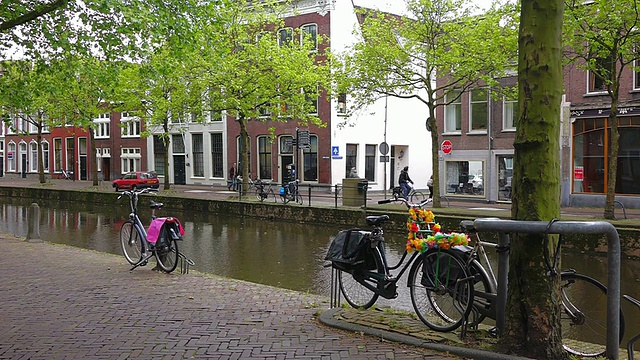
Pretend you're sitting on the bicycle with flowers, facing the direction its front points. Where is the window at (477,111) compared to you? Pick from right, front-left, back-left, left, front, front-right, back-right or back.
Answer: back-left

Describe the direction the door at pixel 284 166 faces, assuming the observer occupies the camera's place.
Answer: facing the viewer

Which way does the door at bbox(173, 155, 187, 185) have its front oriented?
toward the camera

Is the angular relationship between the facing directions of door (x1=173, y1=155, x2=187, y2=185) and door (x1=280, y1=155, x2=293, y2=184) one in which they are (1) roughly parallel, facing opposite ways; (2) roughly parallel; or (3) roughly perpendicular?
roughly parallel

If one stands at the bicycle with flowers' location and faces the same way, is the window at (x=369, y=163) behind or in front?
behind

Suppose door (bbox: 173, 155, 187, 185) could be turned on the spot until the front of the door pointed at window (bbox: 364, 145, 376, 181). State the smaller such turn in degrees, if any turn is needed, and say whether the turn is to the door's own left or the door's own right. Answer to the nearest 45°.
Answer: approximately 45° to the door's own left

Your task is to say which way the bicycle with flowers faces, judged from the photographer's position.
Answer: facing the viewer and to the right of the viewer

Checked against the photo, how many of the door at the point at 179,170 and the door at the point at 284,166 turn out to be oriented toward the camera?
2

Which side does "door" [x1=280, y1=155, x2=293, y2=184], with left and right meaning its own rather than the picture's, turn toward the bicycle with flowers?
front

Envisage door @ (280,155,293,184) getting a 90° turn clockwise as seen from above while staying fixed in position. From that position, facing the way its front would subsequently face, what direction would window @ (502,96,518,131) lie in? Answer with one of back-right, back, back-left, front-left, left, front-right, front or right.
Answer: back-left

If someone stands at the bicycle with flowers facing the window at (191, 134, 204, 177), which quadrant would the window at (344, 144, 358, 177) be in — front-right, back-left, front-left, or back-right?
front-right
